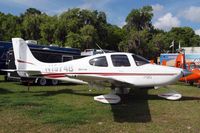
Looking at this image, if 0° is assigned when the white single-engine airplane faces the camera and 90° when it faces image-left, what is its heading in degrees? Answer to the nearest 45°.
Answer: approximately 270°
